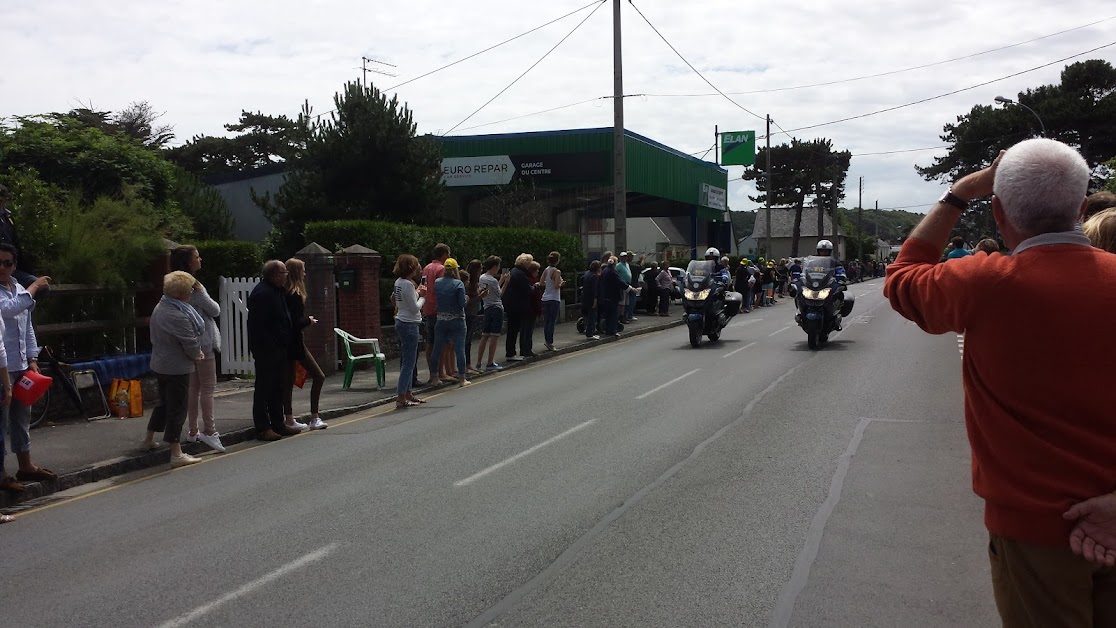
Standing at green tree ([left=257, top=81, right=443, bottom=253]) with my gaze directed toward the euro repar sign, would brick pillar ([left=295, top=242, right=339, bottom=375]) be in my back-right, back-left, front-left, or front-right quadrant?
back-right

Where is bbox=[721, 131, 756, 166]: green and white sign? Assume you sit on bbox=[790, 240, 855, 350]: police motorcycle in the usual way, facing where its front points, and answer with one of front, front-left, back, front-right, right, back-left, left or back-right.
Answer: back

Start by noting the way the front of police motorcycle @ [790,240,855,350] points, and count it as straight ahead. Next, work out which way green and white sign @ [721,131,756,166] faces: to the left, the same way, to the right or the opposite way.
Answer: the same way

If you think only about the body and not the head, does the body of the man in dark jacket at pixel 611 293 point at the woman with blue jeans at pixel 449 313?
no

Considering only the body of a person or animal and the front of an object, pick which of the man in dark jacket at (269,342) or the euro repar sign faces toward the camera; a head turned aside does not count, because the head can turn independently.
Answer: the euro repar sign

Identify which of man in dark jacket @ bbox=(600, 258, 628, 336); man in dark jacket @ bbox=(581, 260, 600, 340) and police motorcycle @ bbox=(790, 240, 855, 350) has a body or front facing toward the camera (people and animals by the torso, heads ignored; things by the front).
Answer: the police motorcycle

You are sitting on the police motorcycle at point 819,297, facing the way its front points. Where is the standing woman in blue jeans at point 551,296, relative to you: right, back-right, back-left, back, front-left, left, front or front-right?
right

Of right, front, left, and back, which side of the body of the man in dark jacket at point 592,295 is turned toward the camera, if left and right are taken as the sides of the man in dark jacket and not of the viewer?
right

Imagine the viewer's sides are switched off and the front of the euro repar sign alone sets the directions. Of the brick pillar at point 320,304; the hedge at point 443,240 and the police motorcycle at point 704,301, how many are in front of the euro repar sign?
3

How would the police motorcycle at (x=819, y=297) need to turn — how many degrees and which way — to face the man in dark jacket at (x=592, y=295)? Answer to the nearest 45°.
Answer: approximately 135° to its right

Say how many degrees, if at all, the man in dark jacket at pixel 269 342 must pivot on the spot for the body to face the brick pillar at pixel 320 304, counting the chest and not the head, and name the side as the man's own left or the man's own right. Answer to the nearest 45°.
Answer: approximately 90° to the man's own left

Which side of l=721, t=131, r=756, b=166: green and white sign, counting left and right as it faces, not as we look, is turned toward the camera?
front

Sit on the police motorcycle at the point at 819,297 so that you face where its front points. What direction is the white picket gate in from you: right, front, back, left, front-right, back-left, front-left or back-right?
front-right

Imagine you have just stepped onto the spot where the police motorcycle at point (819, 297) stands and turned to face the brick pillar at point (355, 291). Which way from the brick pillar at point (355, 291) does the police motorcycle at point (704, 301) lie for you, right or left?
right

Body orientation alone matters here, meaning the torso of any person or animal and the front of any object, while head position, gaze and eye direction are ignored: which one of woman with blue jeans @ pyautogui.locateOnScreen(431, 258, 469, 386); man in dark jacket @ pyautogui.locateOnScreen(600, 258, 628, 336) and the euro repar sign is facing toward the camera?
the euro repar sign

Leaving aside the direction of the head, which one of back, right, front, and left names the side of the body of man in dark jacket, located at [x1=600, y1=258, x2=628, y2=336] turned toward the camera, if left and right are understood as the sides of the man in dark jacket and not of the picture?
right

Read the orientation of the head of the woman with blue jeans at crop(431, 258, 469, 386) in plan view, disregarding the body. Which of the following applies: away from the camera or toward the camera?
away from the camera

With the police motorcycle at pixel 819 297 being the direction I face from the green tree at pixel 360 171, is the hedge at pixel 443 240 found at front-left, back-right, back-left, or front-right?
front-right

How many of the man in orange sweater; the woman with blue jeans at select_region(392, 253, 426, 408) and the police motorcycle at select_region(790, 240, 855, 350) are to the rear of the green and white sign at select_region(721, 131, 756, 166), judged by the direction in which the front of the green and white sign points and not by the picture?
0

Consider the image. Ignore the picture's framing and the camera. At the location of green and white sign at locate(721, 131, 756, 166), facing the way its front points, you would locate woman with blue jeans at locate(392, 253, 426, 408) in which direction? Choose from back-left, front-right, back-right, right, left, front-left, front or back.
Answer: front

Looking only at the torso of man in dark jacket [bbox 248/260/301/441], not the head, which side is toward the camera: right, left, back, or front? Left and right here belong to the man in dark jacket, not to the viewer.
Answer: right
